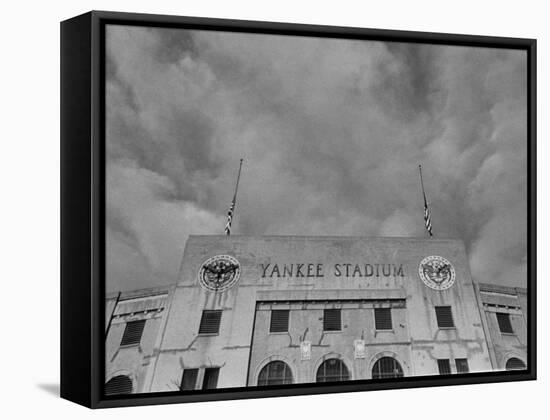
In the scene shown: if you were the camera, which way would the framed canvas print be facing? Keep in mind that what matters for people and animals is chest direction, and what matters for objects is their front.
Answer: facing the viewer and to the right of the viewer
